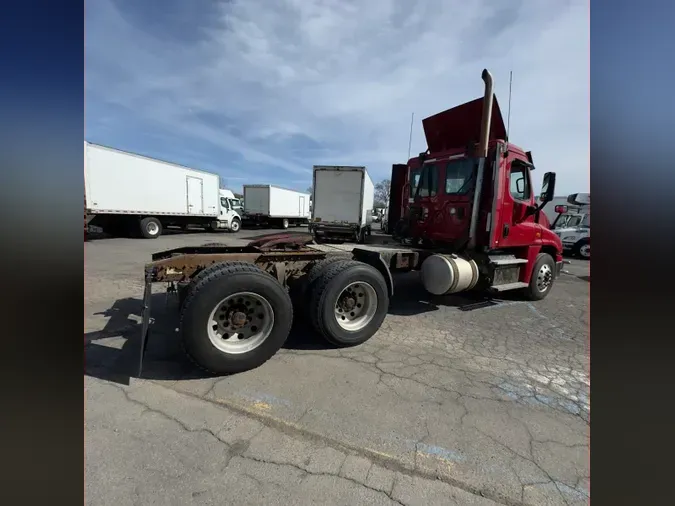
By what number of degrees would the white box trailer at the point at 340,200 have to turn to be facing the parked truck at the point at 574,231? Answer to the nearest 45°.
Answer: approximately 90° to its right

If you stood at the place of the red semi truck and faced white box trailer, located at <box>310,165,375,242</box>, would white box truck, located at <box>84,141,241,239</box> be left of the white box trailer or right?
left

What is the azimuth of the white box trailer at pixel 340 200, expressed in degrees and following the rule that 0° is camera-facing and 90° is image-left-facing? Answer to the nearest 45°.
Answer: approximately 180°

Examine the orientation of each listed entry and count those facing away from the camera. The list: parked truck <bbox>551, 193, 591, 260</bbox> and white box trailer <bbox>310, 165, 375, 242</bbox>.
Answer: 1

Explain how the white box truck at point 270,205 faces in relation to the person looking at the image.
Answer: facing away from the viewer and to the right of the viewer

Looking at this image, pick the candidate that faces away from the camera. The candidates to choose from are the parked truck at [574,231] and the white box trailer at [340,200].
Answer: the white box trailer

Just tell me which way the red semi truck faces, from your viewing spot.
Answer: facing away from the viewer and to the right of the viewer

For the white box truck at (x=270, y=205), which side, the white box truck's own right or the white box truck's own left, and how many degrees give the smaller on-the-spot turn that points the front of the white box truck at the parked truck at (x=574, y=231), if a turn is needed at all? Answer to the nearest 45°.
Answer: approximately 90° to the white box truck's own right

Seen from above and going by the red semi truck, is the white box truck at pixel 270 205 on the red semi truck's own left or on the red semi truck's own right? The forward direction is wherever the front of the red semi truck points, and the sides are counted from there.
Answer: on the red semi truck's own left
